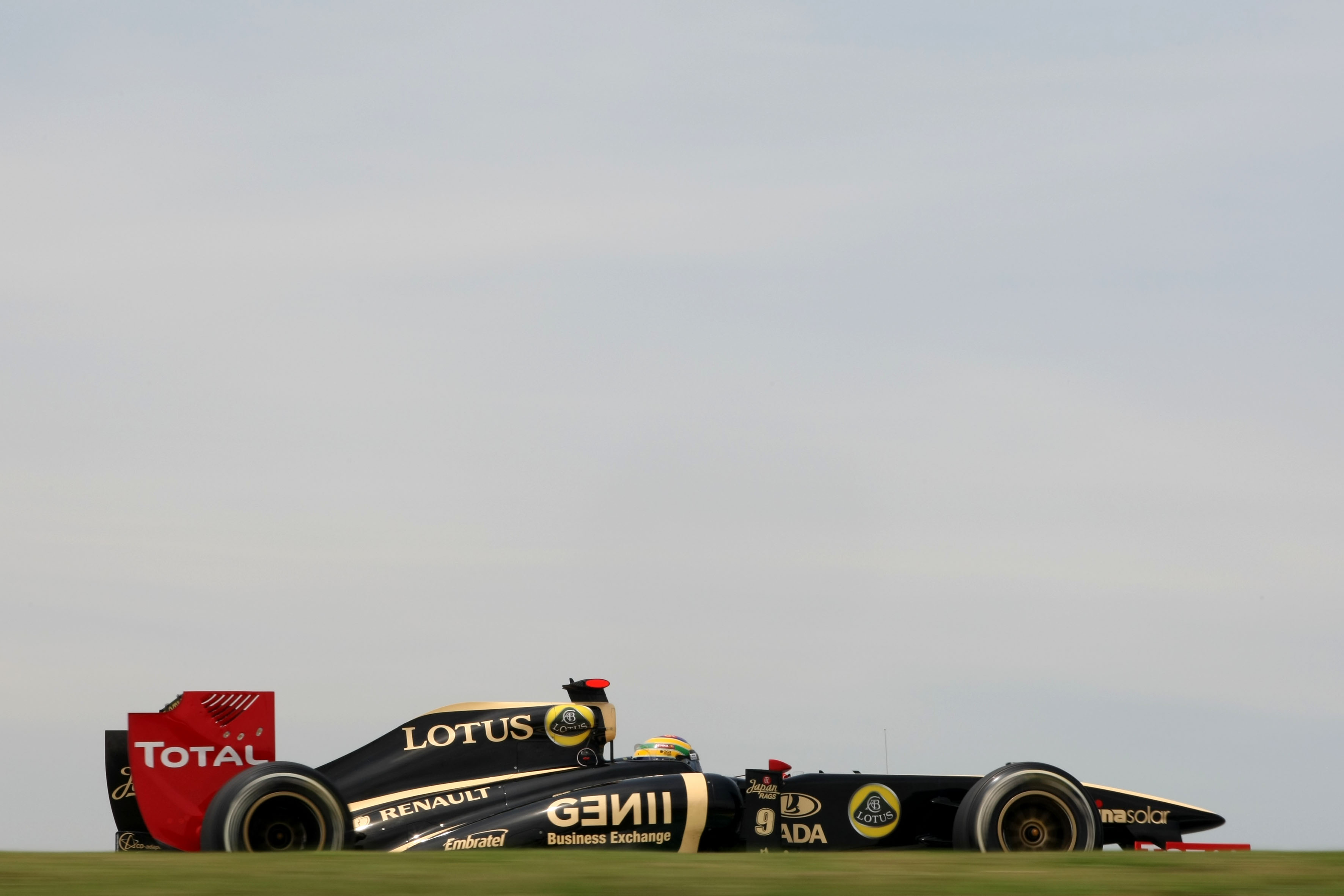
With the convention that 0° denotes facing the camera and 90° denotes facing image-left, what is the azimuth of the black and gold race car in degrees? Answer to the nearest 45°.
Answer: approximately 270°
